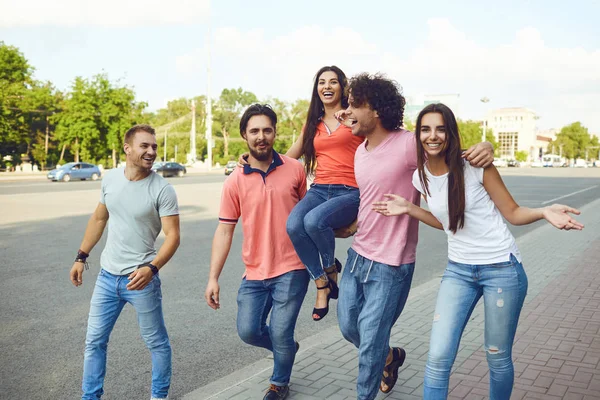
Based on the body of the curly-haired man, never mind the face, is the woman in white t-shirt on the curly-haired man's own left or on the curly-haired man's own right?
on the curly-haired man's own left

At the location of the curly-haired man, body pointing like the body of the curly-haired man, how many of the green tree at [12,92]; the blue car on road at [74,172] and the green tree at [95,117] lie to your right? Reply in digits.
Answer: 3

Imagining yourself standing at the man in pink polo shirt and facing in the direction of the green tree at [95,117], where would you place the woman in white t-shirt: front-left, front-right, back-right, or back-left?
back-right

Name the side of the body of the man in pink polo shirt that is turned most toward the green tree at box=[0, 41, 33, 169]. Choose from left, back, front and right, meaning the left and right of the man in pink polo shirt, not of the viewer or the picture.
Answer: back

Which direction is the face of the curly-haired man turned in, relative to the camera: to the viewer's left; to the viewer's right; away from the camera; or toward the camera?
to the viewer's left

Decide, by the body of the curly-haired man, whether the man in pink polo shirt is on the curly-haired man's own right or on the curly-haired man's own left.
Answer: on the curly-haired man's own right

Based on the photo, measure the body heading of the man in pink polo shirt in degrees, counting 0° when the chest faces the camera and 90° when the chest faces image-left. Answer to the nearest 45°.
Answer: approximately 0°

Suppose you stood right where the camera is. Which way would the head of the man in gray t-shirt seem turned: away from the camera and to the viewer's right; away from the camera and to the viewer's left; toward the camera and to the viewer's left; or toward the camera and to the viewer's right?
toward the camera and to the viewer's right

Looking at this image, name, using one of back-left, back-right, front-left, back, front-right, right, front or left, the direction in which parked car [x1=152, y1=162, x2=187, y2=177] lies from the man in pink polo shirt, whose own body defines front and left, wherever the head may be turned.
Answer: back

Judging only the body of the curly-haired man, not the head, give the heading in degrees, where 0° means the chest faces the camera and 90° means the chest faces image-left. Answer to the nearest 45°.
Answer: approximately 45°

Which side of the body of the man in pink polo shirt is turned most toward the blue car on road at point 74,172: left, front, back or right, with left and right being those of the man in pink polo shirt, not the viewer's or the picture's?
back

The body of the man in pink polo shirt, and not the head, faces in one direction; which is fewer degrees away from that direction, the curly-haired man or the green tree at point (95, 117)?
the curly-haired man
